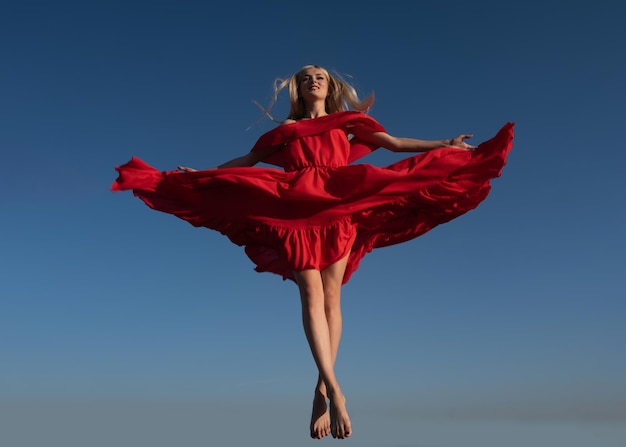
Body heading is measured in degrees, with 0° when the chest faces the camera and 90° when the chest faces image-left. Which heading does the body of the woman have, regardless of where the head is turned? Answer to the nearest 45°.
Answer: approximately 0°
